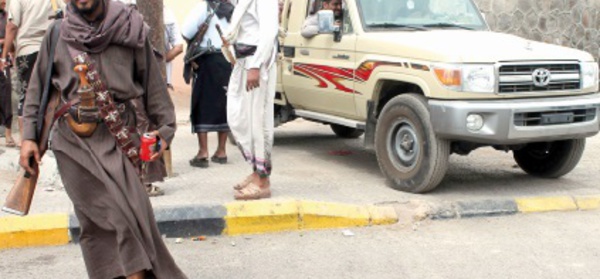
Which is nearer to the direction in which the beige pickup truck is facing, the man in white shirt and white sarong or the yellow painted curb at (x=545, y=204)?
the yellow painted curb

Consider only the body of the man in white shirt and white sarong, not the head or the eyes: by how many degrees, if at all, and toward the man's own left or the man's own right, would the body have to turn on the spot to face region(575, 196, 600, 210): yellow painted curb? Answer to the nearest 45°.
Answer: approximately 180°

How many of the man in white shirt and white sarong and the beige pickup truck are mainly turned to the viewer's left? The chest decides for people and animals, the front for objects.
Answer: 1

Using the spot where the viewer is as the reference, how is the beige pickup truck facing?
facing the viewer and to the right of the viewer

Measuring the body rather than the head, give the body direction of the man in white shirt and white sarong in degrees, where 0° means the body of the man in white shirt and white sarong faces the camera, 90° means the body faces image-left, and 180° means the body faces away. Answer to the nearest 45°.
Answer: approximately 90°

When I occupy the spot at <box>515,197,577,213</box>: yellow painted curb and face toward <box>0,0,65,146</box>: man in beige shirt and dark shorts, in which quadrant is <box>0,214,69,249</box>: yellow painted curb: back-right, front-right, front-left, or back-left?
front-left

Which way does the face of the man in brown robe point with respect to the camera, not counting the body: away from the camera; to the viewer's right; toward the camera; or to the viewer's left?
toward the camera

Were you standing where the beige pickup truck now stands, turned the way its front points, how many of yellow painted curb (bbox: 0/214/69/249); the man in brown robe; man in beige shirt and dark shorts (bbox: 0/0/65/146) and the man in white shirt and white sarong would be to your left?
0

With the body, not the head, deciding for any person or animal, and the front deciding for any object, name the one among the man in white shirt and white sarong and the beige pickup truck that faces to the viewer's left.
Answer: the man in white shirt and white sarong

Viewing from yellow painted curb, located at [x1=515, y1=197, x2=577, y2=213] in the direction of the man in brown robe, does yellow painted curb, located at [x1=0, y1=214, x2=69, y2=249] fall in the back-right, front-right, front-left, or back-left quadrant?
front-right
